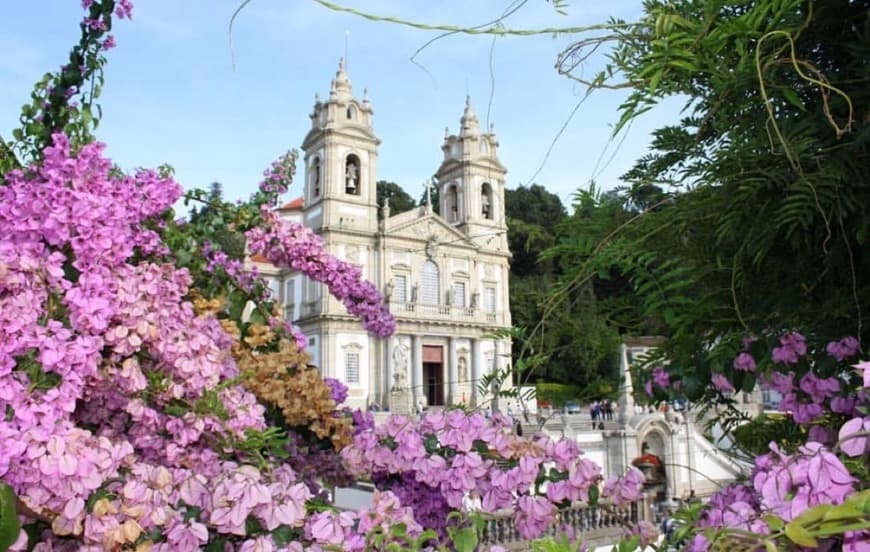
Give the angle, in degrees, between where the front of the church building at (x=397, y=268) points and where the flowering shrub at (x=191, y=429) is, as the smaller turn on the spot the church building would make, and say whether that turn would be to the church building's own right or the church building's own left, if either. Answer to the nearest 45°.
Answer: approximately 45° to the church building's own right

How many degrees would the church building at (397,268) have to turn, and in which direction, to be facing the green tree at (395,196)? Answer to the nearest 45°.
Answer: approximately 135° to its left

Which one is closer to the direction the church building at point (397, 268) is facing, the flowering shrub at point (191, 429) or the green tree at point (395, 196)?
the flowering shrub

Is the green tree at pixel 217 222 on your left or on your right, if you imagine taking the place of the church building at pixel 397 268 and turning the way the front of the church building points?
on your right

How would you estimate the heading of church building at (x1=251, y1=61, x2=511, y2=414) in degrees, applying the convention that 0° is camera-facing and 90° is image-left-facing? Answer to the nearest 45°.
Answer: approximately 315°
